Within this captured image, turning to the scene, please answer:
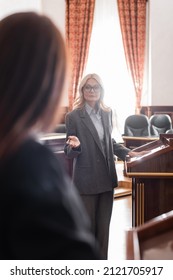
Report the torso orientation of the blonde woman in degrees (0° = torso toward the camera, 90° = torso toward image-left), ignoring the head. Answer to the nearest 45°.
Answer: approximately 315°

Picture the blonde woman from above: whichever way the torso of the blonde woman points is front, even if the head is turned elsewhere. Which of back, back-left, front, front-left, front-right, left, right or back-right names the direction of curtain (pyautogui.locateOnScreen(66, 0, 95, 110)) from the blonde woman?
back-left

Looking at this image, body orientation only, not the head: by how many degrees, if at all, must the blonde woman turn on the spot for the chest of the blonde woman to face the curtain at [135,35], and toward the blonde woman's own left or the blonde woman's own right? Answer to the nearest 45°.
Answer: approximately 135° to the blonde woman's own left

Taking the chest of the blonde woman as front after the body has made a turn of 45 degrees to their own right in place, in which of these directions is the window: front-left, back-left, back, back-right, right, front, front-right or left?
back
